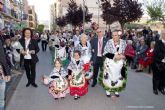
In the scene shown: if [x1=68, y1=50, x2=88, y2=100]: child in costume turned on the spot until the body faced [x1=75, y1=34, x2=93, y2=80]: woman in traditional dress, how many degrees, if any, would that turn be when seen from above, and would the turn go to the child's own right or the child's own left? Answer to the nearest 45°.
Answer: approximately 180°

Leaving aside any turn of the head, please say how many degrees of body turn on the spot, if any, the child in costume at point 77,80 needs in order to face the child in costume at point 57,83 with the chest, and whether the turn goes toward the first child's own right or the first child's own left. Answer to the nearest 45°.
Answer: approximately 90° to the first child's own right

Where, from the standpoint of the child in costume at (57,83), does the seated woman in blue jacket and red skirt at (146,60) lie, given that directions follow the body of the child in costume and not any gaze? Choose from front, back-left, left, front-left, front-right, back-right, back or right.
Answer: back-left

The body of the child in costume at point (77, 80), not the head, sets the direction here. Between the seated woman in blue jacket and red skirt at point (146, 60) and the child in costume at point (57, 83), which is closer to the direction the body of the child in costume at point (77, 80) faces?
the child in costume

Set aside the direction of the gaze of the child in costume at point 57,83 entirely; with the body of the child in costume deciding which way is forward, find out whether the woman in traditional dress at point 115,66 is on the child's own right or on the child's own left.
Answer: on the child's own left

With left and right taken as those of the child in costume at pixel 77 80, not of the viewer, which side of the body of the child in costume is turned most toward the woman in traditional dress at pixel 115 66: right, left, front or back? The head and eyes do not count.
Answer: left

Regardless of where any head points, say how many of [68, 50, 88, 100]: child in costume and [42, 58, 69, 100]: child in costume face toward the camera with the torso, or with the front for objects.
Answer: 2

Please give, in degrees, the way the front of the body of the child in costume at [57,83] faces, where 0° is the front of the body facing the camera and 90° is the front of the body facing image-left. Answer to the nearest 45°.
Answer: approximately 0°
